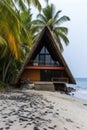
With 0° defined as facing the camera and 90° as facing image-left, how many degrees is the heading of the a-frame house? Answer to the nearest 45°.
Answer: approximately 0°
